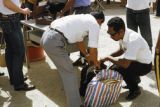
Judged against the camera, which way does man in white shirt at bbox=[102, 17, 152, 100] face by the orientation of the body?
to the viewer's left

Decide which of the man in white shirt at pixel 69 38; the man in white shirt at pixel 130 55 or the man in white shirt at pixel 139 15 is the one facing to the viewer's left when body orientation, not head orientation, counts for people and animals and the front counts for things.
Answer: the man in white shirt at pixel 130 55

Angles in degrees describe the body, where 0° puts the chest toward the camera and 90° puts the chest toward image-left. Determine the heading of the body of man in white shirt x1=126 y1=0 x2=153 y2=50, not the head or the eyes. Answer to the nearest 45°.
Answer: approximately 0°

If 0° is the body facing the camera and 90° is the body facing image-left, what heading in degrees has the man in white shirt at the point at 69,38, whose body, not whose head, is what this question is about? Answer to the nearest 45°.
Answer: approximately 270°

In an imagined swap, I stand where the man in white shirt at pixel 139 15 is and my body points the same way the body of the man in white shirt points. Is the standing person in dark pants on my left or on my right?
on my right

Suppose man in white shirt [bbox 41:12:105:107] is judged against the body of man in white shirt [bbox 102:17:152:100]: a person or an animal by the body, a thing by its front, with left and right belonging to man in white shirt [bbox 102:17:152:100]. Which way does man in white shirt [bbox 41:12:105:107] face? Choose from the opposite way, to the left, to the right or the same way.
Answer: the opposite way

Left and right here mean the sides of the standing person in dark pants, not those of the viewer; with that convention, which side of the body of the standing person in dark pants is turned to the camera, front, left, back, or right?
right

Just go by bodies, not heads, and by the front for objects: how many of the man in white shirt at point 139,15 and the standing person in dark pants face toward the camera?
1
